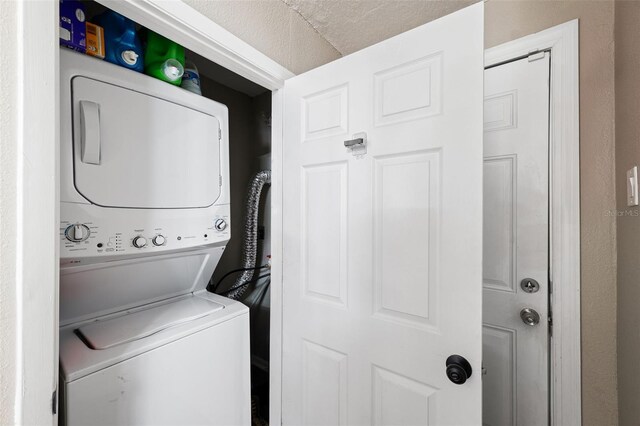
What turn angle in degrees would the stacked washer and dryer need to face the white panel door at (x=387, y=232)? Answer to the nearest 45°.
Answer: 0° — it already faces it

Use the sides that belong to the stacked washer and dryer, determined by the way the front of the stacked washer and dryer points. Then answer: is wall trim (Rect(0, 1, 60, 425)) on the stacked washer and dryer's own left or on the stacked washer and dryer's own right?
on the stacked washer and dryer's own right

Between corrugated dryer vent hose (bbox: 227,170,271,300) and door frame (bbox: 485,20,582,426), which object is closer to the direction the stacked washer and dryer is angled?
the door frame

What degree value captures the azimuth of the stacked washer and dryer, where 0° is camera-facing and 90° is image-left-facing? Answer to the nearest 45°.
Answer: approximately 315°
